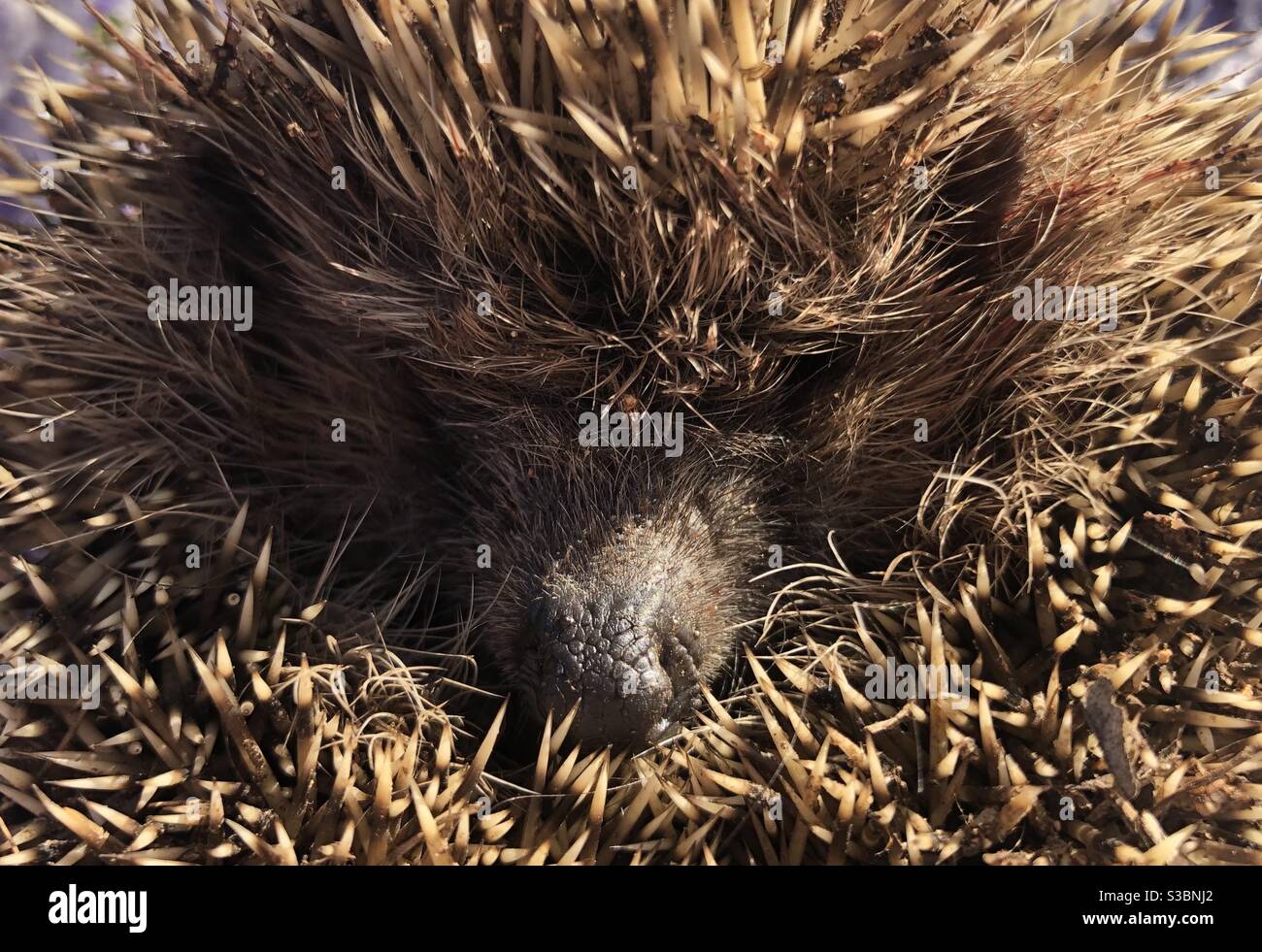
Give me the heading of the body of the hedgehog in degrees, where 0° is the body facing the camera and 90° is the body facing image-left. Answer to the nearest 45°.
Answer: approximately 0°
